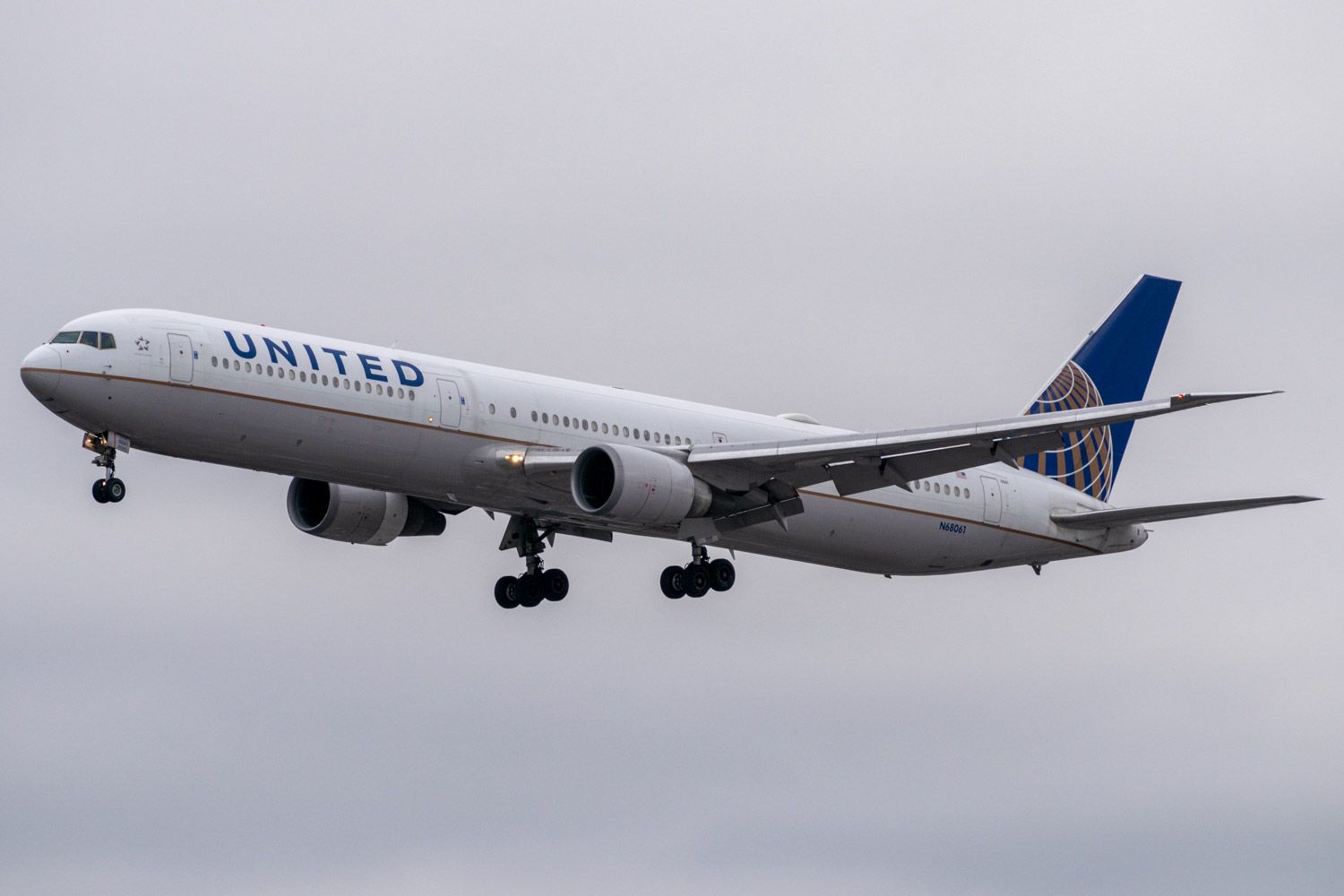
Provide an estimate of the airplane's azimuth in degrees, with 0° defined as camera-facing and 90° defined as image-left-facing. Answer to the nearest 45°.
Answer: approximately 45°
